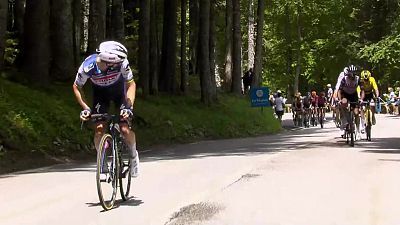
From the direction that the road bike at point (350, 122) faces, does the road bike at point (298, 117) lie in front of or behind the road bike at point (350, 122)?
behind

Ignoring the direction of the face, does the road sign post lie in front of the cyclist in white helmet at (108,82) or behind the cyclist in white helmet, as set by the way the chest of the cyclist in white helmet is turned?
behind

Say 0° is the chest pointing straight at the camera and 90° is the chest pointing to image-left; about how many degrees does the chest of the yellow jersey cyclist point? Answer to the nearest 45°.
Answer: approximately 0°

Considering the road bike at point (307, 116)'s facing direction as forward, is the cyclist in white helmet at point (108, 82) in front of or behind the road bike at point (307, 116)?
in front

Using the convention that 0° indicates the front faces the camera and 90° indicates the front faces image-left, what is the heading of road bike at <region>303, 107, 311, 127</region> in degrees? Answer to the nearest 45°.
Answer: approximately 0°

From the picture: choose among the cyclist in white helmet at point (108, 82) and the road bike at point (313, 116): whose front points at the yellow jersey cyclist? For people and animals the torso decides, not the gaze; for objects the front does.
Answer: the road bike

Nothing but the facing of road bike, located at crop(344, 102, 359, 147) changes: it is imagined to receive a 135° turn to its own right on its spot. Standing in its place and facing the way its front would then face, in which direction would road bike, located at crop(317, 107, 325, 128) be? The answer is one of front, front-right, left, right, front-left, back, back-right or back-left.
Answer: front-right
